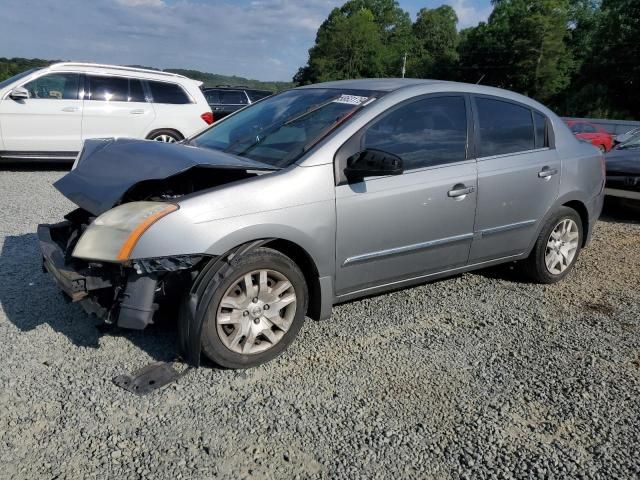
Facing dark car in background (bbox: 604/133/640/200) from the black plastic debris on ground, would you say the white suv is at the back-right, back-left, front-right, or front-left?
front-left

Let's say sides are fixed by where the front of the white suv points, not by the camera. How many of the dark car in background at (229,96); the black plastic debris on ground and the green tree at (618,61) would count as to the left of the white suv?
1

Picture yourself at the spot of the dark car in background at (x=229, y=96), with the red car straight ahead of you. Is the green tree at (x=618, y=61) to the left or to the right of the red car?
left

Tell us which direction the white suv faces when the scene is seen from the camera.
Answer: facing to the left of the viewer

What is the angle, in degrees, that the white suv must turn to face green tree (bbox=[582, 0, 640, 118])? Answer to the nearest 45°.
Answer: approximately 135° to its right

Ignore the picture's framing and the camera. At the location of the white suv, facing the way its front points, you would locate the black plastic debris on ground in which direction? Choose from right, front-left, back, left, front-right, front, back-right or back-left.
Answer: left

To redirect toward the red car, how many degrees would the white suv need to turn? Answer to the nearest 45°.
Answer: approximately 180°

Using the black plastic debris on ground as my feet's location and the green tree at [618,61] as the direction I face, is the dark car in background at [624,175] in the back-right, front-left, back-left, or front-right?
front-right

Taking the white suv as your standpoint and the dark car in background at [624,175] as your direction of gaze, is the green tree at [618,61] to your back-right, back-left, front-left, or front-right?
front-left

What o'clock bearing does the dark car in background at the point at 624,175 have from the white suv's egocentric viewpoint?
The dark car in background is roughly at 7 o'clock from the white suv.
